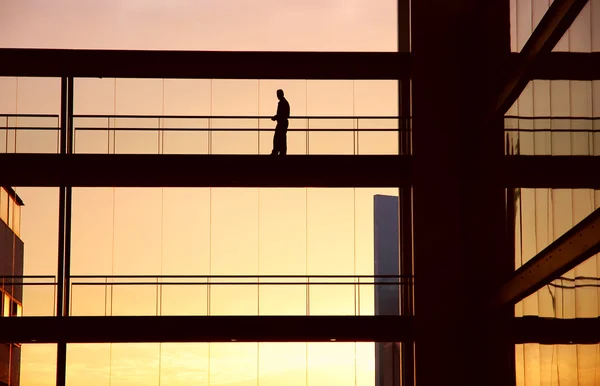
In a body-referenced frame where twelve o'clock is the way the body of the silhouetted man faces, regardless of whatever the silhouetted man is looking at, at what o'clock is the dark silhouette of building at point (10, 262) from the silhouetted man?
The dark silhouette of building is roughly at 1 o'clock from the silhouetted man.

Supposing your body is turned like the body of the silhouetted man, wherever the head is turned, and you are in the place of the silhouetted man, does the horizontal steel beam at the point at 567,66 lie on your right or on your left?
on your left

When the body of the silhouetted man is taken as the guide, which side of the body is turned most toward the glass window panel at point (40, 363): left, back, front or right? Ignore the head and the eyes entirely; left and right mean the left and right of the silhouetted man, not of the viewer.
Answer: front

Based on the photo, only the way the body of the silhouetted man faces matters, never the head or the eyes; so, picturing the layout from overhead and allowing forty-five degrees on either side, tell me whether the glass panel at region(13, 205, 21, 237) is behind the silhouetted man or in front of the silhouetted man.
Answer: in front

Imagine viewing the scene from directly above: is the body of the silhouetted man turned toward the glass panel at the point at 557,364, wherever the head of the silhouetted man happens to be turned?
no

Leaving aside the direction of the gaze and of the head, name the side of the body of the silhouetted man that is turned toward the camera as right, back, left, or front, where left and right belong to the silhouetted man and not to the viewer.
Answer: left

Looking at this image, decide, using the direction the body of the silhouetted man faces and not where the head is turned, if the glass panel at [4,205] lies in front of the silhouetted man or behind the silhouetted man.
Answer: in front

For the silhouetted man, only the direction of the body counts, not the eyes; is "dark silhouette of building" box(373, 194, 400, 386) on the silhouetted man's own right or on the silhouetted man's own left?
on the silhouetted man's own right

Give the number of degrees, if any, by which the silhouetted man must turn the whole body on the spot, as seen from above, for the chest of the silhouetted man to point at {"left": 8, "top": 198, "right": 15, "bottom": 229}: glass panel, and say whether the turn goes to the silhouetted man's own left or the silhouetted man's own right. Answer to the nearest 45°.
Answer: approximately 45° to the silhouetted man's own right

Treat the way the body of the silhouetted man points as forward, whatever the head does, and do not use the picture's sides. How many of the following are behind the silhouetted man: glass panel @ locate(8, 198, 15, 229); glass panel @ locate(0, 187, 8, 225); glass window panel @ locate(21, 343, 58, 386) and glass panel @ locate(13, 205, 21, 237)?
0

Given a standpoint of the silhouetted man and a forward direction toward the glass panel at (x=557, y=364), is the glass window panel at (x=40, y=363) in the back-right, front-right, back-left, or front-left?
back-right
